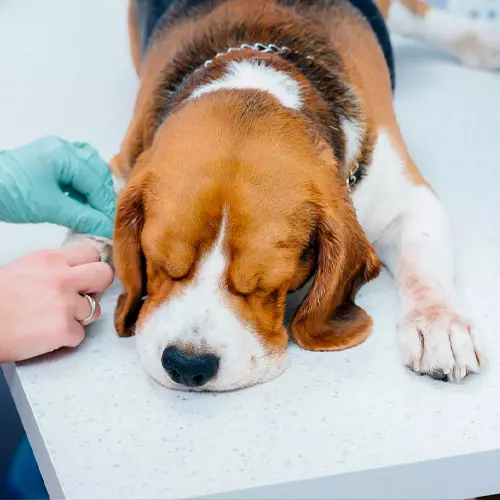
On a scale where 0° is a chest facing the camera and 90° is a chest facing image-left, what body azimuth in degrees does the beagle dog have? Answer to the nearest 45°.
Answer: approximately 0°
